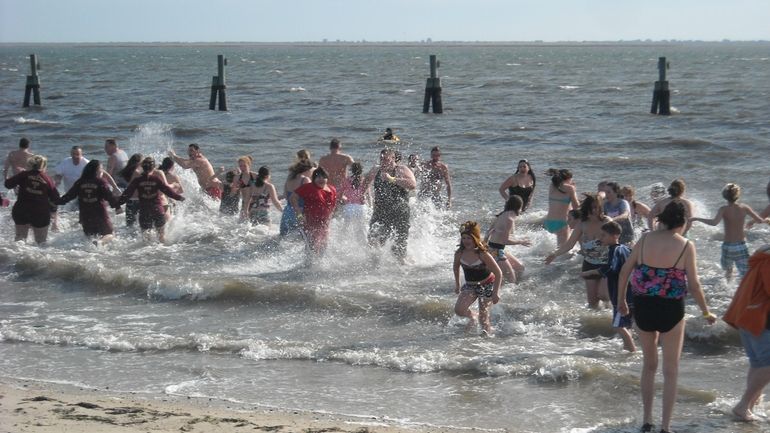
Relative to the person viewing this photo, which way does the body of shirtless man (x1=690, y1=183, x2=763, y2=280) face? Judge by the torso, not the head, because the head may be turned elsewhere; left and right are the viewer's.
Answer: facing away from the viewer

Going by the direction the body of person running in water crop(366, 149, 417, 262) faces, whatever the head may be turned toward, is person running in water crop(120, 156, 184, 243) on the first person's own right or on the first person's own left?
on the first person's own right

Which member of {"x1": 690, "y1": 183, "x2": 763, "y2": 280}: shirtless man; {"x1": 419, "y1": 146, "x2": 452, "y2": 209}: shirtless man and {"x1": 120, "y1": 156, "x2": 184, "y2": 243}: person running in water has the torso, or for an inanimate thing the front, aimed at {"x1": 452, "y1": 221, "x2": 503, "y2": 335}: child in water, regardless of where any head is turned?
{"x1": 419, "y1": 146, "x2": 452, "y2": 209}: shirtless man

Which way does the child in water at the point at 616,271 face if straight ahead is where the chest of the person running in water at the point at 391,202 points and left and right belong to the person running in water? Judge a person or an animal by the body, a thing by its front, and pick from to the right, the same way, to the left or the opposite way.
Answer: to the right

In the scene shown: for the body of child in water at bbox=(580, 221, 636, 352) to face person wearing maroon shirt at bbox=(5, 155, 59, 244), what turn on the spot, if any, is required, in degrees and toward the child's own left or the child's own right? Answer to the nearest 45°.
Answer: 0° — they already face them

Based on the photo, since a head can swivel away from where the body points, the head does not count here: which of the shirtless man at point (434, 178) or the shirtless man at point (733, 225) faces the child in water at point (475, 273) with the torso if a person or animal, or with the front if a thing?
the shirtless man at point (434, 178)

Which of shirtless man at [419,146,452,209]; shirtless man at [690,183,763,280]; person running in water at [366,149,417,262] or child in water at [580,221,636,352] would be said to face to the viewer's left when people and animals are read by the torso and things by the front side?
the child in water

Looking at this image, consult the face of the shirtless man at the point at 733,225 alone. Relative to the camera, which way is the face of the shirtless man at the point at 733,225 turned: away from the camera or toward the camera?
away from the camera

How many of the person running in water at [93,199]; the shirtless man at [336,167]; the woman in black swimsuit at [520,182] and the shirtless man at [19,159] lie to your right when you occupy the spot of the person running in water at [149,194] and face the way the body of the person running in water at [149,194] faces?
2

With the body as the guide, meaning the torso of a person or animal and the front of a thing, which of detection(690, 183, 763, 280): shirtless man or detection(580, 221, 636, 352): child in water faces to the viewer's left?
the child in water
